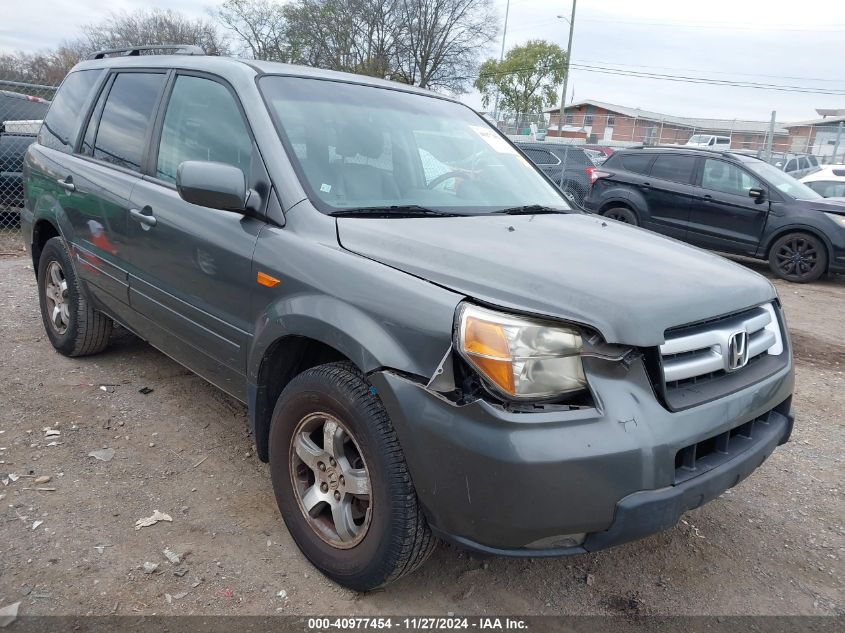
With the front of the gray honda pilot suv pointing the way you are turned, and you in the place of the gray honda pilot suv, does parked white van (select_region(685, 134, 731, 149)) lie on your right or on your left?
on your left

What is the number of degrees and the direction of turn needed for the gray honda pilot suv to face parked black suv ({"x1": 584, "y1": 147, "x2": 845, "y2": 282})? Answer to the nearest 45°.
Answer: approximately 90° to its left

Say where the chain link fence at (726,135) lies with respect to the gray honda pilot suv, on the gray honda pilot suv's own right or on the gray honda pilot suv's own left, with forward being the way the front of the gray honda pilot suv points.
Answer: on the gray honda pilot suv's own left

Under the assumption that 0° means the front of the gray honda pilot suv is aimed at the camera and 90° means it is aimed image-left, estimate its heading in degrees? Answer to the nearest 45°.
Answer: approximately 315°

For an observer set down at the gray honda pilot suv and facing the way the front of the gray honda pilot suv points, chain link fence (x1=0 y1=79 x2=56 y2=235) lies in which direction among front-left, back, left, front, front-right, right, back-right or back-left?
back

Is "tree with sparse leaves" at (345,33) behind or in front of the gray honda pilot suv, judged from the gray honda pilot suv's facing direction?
behind
